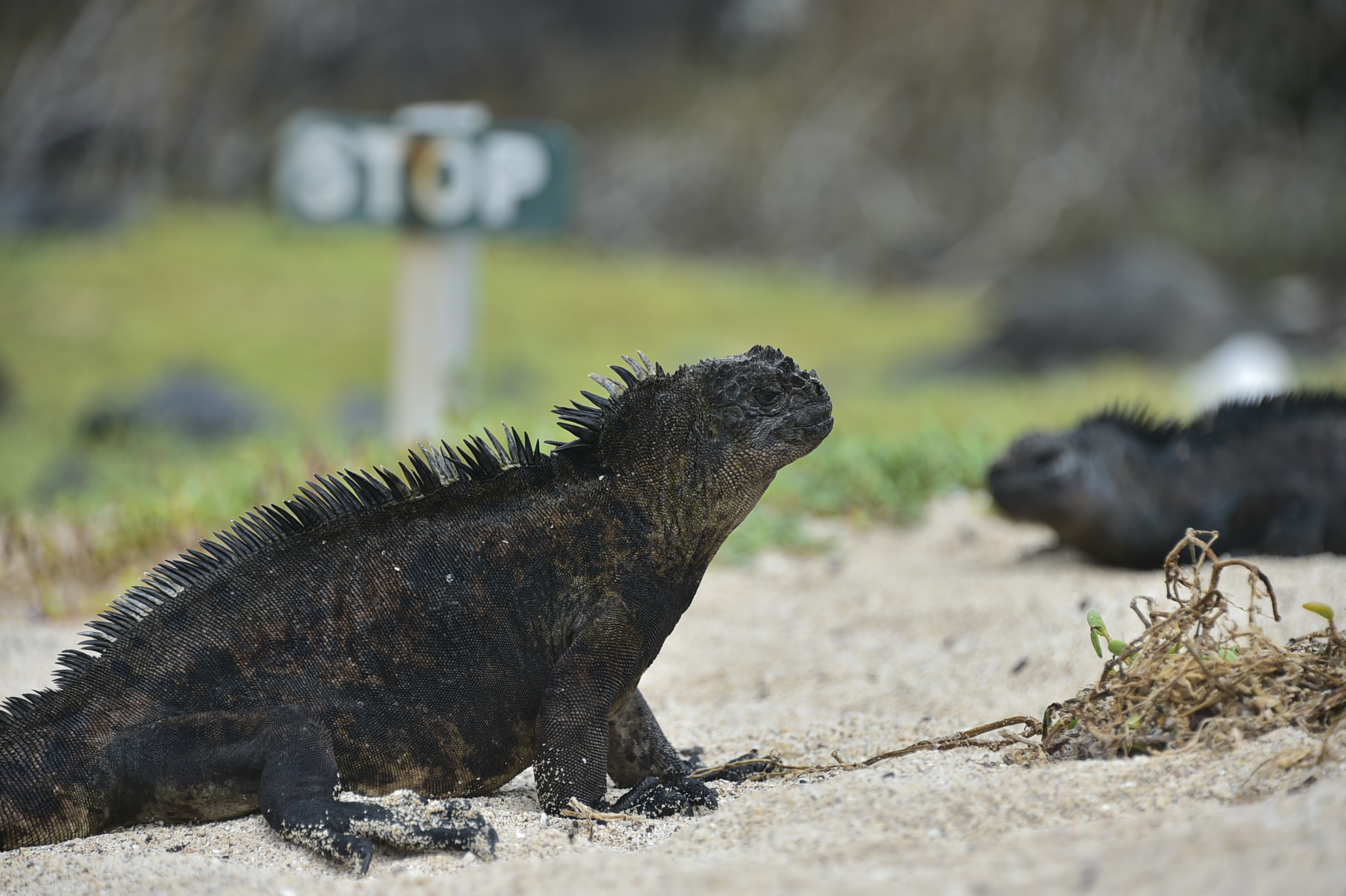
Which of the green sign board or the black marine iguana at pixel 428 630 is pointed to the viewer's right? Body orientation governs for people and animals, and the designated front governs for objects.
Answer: the black marine iguana

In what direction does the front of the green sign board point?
toward the camera

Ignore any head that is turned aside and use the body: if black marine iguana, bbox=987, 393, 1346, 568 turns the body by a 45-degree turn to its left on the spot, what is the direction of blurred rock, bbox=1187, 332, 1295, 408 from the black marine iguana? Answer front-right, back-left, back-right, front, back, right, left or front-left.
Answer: back-right

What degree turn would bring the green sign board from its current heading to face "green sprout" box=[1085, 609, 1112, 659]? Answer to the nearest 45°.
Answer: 0° — it already faces it

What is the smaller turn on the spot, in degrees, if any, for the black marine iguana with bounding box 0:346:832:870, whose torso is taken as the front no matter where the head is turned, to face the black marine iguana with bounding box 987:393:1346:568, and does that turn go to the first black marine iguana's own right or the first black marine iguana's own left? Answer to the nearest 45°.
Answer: approximately 45° to the first black marine iguana's own left

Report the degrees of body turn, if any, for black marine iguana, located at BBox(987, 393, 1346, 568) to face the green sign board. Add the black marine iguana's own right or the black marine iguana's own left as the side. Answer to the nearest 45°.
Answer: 0° — it already faces it

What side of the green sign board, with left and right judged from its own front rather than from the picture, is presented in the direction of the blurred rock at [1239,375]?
left

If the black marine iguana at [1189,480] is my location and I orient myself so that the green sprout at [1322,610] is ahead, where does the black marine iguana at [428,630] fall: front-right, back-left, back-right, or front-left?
front-right

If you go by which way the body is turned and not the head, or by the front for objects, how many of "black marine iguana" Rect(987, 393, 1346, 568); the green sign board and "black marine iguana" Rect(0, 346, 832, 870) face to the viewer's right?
1

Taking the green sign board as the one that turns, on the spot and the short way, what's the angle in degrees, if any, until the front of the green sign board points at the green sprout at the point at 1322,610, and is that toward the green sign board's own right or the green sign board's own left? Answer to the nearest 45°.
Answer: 0° — it already faces it

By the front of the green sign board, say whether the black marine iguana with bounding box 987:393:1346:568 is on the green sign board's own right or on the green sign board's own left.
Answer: on the green sign board's own left

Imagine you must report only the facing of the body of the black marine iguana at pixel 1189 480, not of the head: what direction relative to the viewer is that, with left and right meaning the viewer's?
facing to the left of the viewer

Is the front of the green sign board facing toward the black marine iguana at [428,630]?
yes

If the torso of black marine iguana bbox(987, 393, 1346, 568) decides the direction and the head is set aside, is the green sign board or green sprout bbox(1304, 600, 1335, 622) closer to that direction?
the green sign board

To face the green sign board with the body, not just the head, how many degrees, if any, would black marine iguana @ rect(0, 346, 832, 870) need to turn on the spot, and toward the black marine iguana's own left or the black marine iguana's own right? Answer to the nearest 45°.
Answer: approximately 90° to the black marine iguana's own left

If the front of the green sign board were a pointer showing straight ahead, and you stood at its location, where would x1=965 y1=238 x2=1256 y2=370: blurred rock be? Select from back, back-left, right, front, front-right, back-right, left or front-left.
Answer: back-left

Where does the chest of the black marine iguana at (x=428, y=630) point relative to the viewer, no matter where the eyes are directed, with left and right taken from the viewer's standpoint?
facing to the right of the viewer
